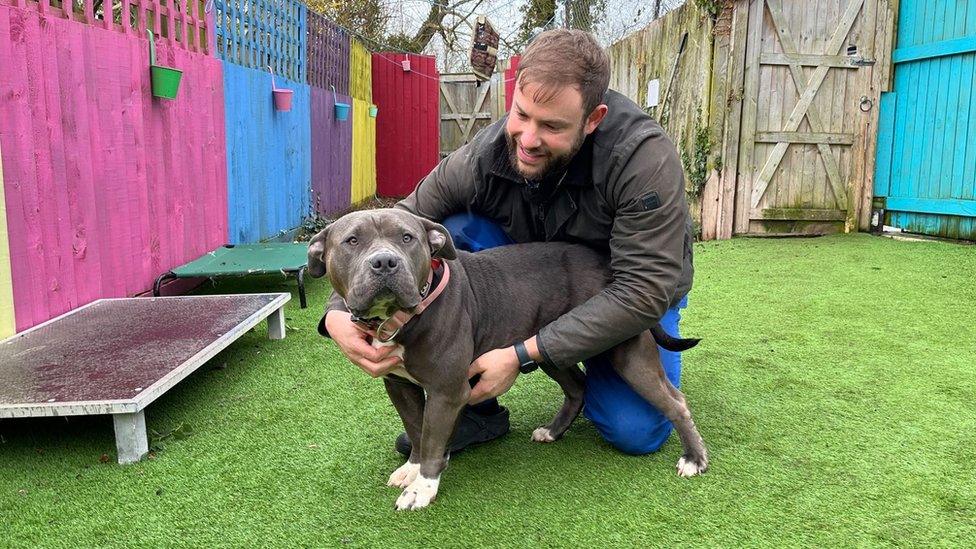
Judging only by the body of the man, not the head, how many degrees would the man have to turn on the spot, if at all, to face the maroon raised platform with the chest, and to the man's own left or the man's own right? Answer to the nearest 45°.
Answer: approximately 45° to the man's own right

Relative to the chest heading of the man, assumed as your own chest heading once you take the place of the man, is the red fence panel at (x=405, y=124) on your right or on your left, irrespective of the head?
on your right

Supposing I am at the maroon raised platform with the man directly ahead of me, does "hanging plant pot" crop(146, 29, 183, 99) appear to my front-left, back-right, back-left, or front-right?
back-left

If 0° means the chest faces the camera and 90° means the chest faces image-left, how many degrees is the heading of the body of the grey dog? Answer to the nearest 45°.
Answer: approximately 45°

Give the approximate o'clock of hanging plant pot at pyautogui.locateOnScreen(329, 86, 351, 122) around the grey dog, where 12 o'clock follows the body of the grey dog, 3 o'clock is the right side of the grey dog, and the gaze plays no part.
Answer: The hanging plant pot is roughly at 4 o'clock from the grey dog.

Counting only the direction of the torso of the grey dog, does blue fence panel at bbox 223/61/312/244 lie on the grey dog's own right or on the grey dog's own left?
on the grey dog's own right

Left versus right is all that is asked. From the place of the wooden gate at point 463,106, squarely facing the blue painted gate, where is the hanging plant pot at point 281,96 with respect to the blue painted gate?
right

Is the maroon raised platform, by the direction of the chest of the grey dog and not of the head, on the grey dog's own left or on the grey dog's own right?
on the grey dog's own right

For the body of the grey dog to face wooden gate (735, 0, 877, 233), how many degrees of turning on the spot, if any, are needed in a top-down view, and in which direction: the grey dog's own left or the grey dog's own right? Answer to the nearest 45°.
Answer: approximately 180°
